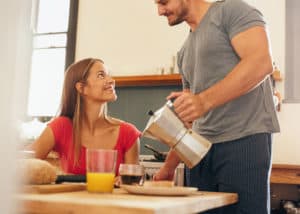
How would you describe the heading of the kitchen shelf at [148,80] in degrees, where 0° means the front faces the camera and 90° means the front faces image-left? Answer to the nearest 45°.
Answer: approximately 0°

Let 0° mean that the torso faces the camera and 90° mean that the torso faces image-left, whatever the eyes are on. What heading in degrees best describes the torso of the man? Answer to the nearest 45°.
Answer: approximately 45°

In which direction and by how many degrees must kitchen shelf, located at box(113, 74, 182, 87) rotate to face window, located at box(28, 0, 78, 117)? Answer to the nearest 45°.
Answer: approximately 135° to its right

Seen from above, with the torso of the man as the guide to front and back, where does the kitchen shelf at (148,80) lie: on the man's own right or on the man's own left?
on the man's own right

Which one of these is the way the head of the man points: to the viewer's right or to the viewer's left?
to the viewer's left
